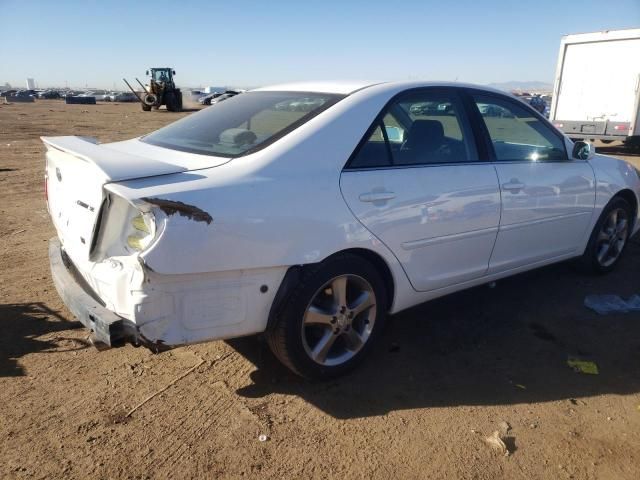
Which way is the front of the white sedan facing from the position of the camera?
facing away from the viewer and to the right of the viewer

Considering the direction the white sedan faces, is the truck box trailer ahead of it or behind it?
ahead
